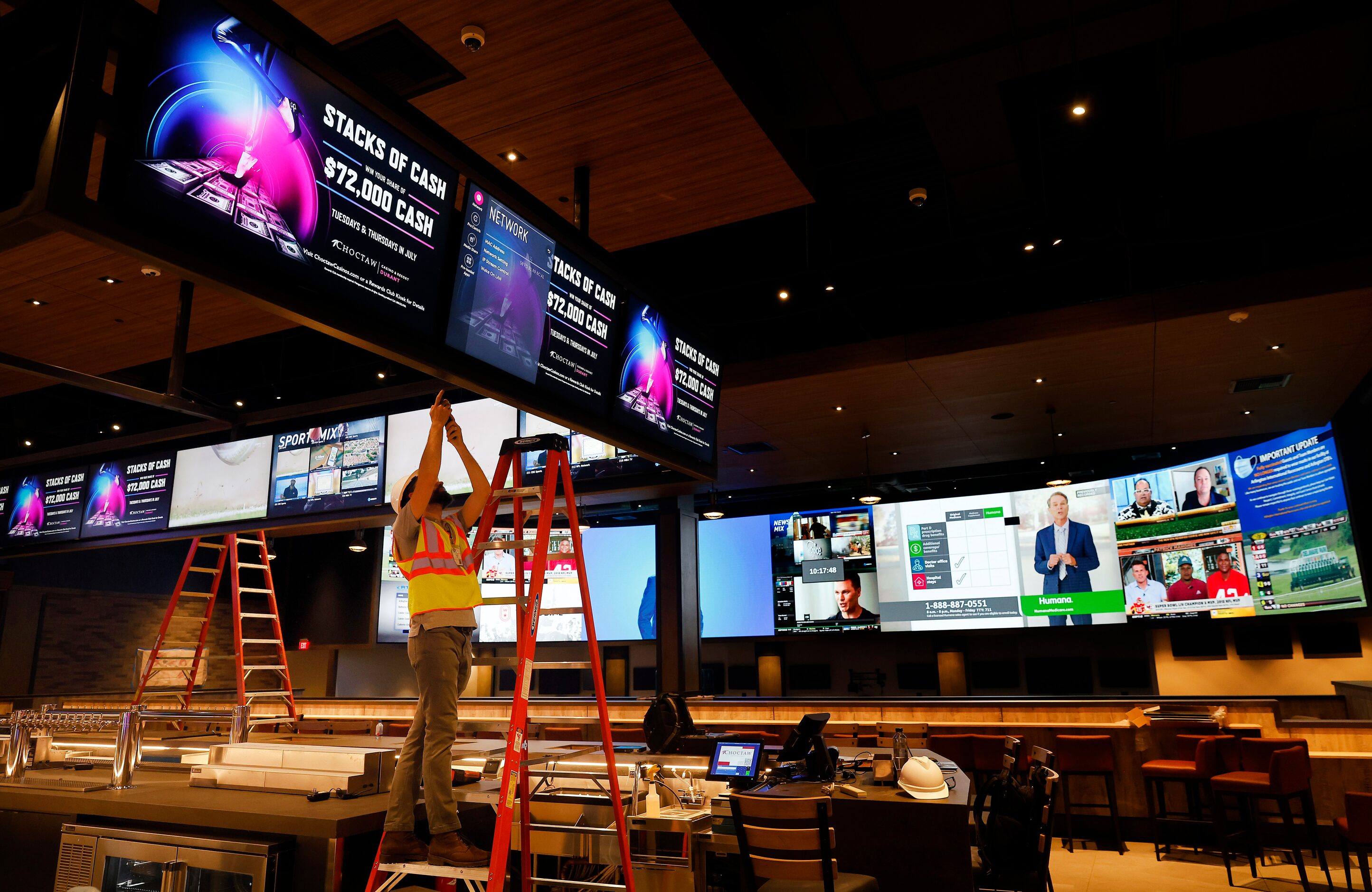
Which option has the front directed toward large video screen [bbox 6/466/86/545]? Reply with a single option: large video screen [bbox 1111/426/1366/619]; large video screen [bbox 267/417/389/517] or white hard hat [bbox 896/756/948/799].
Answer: large video screen [bbox 1111/426/1366/619]

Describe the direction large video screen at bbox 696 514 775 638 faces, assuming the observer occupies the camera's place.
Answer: facing the viewer

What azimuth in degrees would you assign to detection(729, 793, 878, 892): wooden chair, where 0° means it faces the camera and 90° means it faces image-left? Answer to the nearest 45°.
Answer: approximately 225°

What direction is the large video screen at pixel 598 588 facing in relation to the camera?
toward the camera

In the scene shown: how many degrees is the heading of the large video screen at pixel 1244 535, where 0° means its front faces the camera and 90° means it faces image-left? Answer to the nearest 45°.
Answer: approximately 45°

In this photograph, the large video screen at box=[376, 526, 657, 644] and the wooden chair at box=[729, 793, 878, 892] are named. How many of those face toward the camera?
1

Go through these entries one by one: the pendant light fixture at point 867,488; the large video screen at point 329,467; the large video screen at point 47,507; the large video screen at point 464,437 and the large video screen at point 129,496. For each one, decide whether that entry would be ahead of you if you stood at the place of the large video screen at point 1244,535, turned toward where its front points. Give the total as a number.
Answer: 5

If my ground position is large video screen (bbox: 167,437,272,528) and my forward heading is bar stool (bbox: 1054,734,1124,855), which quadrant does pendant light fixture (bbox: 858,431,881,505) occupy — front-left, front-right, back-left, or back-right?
front-left

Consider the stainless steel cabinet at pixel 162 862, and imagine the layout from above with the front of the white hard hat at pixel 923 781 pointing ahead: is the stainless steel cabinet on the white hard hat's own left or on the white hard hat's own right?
on the white hard hat's own right

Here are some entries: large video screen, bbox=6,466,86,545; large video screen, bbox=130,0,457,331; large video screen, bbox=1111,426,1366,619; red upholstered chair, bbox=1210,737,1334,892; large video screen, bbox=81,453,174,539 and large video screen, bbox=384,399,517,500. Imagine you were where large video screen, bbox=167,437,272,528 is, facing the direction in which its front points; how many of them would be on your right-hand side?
2

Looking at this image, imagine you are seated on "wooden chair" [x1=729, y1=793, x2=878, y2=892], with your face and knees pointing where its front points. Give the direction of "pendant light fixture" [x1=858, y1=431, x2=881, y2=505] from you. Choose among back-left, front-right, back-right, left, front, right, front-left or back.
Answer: front-left

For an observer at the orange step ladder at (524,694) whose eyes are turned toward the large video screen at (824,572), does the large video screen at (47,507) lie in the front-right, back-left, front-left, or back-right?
front-left

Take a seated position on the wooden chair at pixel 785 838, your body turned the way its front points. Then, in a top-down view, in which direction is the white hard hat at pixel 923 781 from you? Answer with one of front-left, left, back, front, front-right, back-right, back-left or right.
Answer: front

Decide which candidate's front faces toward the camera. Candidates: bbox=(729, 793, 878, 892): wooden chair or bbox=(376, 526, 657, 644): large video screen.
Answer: the large video screen

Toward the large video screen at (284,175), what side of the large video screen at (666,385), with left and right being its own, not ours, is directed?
right

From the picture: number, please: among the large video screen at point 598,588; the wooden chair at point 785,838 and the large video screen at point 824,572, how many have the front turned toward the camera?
2

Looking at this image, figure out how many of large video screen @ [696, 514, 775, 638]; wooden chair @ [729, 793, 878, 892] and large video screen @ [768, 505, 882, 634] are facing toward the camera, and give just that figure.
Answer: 2
